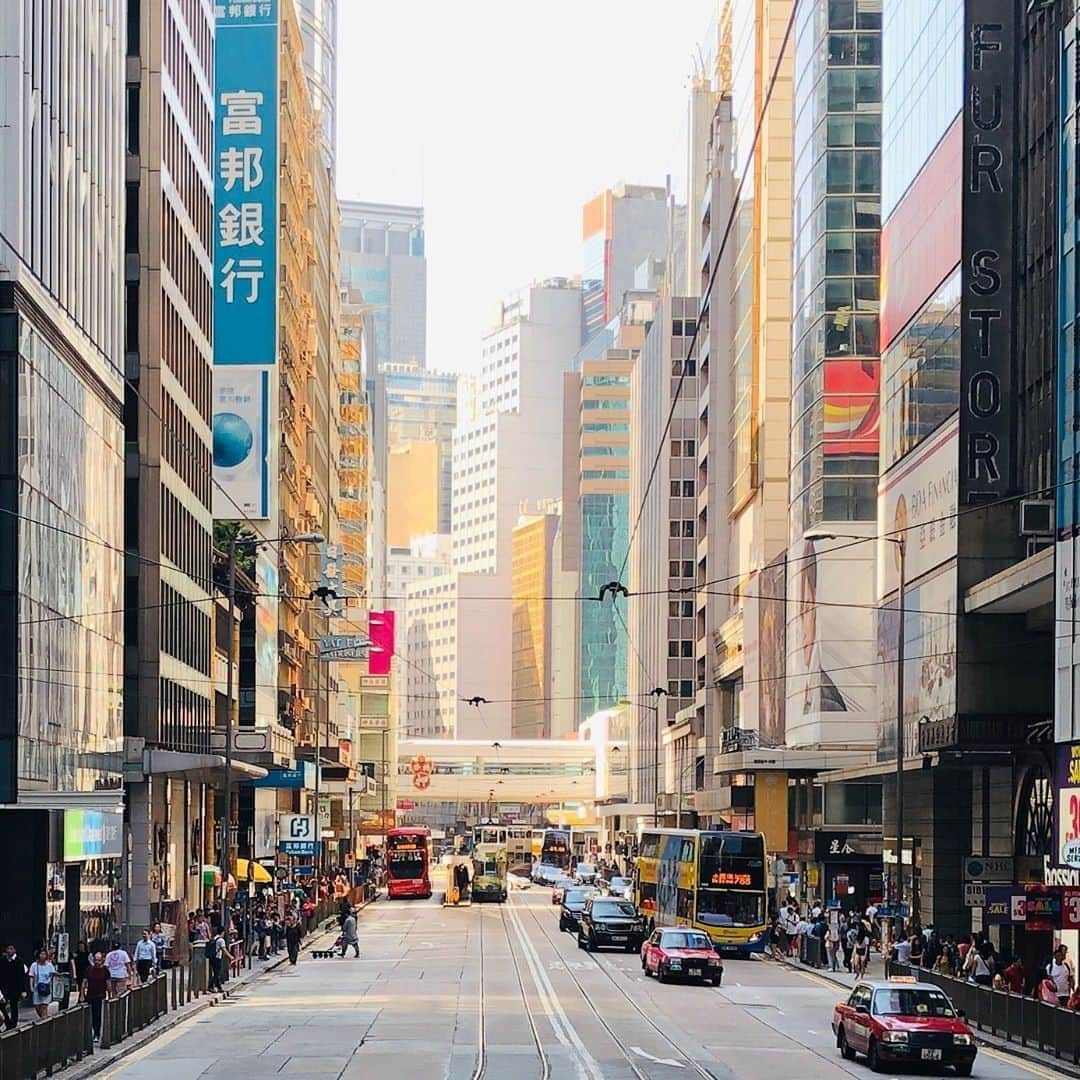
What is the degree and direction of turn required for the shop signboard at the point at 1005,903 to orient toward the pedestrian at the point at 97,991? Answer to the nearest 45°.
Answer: approximately 45° to its right

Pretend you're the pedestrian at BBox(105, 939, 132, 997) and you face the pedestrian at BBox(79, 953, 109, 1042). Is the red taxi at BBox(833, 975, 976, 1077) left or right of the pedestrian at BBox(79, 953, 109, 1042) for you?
left

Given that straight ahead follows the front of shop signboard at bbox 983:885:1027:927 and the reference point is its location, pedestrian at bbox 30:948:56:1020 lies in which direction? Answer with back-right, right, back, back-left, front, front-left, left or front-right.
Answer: front-right

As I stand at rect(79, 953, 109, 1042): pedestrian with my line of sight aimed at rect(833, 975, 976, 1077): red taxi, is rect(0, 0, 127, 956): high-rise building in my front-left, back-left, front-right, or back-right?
back-left
